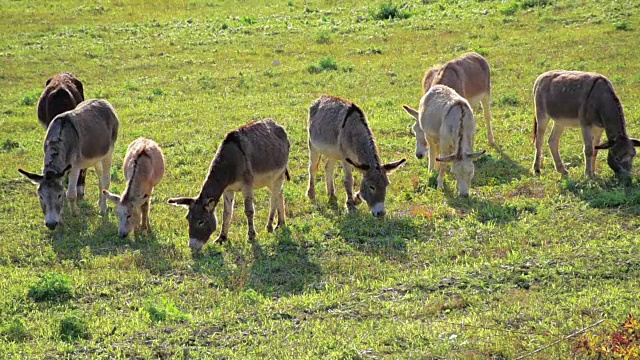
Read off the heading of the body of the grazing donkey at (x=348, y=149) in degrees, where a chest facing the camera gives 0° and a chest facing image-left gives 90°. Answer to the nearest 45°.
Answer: approximately 315°

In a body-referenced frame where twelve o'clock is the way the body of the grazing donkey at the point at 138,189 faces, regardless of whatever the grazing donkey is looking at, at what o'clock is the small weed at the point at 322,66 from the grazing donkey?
The small weed is roughly at 7 o'clock from the grazing donkey.

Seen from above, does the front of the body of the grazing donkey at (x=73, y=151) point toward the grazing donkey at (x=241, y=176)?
no

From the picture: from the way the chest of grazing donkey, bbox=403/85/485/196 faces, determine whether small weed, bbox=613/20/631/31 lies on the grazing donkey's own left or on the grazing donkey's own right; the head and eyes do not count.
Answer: on the grazing donkey's own left

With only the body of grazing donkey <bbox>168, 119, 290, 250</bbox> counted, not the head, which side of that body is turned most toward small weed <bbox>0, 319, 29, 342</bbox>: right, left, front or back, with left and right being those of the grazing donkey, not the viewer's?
front

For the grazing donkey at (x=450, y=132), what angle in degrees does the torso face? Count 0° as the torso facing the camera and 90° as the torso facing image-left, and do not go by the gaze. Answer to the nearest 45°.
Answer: approximately 315°

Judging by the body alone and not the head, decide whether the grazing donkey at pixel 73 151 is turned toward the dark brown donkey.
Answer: no

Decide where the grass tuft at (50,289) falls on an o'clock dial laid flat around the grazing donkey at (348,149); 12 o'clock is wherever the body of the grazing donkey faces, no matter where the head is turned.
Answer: The grass tuft is roughly at 3 o'clock from the grazing donkey.

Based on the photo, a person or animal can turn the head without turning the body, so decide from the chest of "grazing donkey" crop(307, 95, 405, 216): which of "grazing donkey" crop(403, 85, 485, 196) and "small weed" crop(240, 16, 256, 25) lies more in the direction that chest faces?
the grazing donkey

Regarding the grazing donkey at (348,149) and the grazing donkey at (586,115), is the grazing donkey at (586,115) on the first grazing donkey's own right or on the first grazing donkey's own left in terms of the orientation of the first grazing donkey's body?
on the first grazing donkey's own left

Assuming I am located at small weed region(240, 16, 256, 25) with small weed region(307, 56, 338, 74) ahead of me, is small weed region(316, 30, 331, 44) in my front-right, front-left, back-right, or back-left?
front-left

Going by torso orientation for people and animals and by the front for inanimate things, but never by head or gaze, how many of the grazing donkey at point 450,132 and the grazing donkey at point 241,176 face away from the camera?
0

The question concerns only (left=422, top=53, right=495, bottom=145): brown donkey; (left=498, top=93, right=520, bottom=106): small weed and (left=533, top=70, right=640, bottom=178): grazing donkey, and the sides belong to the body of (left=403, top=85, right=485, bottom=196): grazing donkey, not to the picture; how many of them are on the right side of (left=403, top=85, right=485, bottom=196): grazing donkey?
0

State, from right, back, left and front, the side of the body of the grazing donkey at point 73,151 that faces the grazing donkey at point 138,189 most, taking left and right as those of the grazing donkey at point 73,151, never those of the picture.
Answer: left

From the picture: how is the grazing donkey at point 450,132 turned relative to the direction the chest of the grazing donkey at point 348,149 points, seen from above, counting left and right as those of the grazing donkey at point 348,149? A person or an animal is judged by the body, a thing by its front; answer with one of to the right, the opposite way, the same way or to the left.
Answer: the same way

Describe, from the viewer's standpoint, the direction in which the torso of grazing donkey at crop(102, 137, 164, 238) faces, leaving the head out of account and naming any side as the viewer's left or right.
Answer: facing the viewer

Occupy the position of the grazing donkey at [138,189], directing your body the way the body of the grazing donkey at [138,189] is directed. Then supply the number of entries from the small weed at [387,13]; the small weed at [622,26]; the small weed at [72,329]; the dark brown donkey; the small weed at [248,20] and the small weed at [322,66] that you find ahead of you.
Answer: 1
